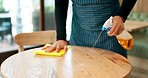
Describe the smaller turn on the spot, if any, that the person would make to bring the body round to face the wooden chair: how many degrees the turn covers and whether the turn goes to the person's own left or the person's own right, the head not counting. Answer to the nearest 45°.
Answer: approximately 135° to the person's own right

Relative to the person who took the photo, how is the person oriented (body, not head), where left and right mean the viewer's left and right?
facing the viewer
